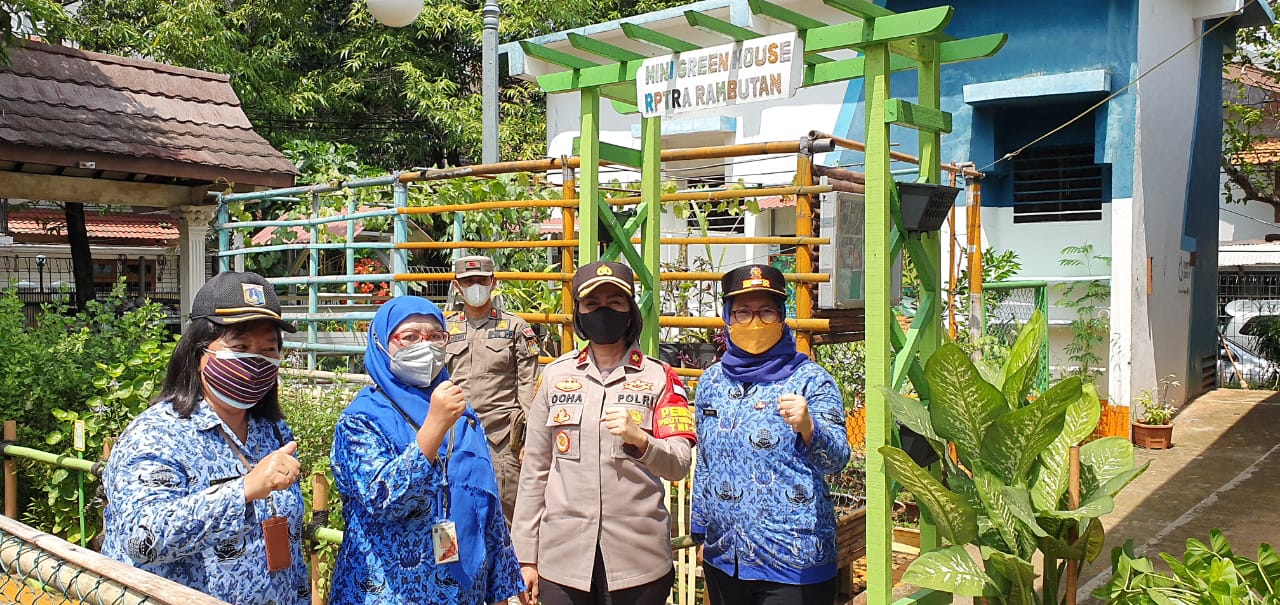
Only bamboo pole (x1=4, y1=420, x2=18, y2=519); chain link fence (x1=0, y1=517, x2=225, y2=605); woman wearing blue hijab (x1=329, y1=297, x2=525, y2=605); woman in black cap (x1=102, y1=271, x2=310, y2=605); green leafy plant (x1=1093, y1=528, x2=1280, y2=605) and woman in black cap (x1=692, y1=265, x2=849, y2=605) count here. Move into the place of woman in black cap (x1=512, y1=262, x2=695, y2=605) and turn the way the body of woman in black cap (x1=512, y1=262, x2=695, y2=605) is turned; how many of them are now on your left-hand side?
2

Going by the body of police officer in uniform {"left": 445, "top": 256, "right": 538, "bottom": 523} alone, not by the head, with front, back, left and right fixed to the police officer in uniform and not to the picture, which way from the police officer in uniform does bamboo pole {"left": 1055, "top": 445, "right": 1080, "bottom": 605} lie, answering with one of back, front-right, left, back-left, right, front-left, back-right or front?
front-left

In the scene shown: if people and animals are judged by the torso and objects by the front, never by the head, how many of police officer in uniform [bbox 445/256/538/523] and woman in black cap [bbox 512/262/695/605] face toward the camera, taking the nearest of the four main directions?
2

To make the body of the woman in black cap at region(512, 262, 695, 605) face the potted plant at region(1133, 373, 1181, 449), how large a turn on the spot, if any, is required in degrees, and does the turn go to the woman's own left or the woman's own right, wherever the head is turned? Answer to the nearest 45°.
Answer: approximately 135° to the woman's own left

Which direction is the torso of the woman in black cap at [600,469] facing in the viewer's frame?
toward the camera

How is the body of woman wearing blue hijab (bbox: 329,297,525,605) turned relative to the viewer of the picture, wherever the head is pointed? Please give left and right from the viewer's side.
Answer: facing the viewer and to the right of the viewer

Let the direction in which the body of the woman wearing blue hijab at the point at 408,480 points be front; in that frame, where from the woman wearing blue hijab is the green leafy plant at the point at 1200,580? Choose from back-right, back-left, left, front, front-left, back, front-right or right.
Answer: front-left

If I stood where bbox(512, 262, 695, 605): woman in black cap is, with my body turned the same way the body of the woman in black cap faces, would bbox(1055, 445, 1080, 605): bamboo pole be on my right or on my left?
on my left

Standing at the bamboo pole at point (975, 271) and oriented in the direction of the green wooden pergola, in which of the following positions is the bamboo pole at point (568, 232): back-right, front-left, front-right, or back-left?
front-right

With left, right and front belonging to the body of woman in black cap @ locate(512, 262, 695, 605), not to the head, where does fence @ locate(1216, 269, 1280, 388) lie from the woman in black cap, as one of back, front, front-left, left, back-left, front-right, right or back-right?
back-left

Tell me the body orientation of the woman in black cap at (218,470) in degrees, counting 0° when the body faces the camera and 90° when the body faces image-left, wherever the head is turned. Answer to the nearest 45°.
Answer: approximately 315°

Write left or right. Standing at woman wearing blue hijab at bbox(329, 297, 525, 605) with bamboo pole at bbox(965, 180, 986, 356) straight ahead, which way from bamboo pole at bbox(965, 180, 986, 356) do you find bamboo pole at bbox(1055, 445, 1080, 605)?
right

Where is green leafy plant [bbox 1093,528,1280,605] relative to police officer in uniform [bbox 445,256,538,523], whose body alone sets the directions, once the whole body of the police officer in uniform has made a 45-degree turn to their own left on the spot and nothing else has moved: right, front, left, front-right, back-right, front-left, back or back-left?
front

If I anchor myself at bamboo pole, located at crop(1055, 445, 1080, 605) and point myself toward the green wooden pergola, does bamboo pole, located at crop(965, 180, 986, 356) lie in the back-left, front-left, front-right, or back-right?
front-right

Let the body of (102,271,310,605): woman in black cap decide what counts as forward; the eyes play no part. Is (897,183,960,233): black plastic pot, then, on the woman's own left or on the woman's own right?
on the woman's own left
